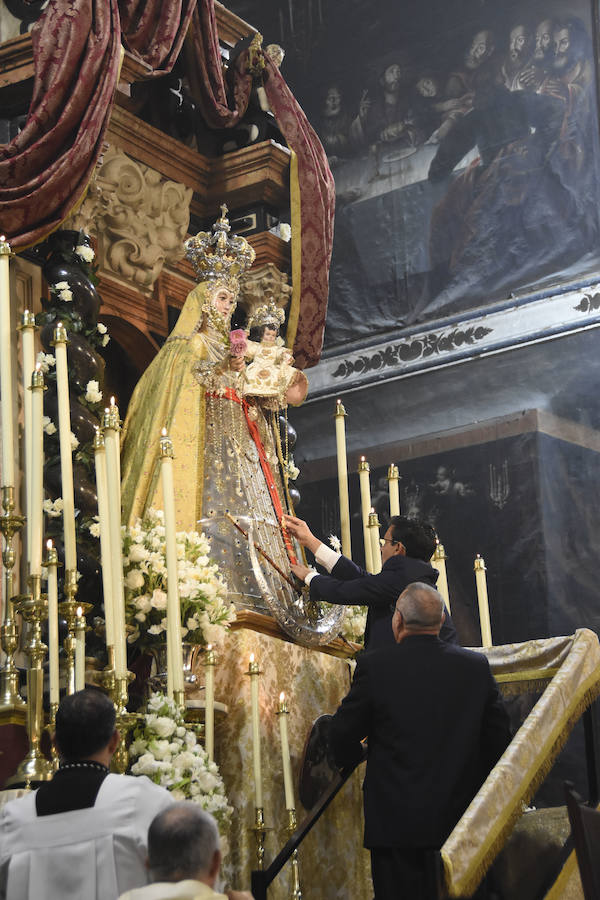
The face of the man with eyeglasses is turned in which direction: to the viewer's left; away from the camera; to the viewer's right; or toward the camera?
to the viewer's left

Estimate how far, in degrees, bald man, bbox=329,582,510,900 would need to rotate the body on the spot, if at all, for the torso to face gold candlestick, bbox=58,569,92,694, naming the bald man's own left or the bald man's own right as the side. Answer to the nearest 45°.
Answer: approximately 90° to the bald man's own left

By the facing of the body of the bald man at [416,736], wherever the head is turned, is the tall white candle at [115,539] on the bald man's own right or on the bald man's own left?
on the bald man's own left

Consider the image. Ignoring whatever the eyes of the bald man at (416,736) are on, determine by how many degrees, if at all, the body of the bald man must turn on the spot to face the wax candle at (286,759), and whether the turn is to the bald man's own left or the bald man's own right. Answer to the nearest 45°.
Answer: approximately 45° to the bald man's own left

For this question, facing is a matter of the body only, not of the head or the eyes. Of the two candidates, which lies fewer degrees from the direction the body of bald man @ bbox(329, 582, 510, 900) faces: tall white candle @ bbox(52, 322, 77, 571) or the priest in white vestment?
the tall white candle

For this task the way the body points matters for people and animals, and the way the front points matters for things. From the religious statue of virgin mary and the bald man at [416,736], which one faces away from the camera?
the bald man

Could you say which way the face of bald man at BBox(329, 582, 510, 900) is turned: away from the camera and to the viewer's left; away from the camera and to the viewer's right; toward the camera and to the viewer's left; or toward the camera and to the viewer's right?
away from the camera and to the viewer's left

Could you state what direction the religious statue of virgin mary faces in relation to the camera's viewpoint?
facing the viewer and to the right of the viewer

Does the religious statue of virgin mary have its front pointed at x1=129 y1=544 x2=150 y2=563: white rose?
no

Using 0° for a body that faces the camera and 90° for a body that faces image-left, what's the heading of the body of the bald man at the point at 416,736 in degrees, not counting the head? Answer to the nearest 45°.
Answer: approximately 180°

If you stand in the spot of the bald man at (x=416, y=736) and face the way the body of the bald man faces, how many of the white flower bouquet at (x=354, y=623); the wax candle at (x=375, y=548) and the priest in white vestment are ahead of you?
2

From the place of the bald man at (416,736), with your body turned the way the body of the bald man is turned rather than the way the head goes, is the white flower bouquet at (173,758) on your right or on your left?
on your left

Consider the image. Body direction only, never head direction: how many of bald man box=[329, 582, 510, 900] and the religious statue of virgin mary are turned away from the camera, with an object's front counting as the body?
1

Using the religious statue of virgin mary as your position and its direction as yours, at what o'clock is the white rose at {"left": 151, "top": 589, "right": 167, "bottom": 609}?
The white rose is roughly at 2 o'clock from the religious statue of virgin mary.

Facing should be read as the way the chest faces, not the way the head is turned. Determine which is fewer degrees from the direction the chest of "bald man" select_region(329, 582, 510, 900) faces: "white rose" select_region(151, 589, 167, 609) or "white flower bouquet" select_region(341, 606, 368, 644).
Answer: the white flower bouquet
